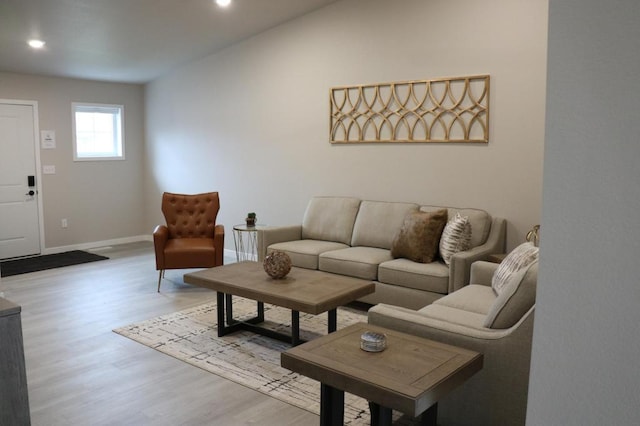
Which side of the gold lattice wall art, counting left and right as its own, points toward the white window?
right

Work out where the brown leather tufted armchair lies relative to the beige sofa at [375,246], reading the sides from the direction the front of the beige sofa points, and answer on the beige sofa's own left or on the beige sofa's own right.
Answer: on the beige sofa's own right

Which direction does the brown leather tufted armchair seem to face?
toward the camera

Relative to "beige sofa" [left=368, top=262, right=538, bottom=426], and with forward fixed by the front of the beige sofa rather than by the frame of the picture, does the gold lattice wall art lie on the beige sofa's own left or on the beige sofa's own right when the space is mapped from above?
on the beige sofa's own right

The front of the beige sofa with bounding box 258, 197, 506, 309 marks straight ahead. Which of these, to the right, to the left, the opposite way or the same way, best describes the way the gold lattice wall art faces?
the same way

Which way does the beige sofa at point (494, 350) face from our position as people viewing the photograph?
facing to the left of the viewer

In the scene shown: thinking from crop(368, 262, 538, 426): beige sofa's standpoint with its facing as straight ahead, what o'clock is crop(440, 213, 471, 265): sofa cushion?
The sofa cushion is roughly at 3 o'clock from the beige sofa.

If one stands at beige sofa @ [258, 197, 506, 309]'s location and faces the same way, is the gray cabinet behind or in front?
in front

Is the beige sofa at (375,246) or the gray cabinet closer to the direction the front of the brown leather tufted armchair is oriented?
the gray cabinet

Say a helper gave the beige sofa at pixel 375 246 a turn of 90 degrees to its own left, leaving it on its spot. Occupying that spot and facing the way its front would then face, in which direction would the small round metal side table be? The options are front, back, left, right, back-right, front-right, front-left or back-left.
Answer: back

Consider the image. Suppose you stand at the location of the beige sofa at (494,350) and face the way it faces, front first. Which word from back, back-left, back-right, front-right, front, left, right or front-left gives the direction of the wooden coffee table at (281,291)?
front-right

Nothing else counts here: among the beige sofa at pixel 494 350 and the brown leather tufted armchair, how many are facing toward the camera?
1

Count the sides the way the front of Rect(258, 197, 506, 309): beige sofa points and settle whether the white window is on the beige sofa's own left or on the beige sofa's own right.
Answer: on the beige sofa's own right
